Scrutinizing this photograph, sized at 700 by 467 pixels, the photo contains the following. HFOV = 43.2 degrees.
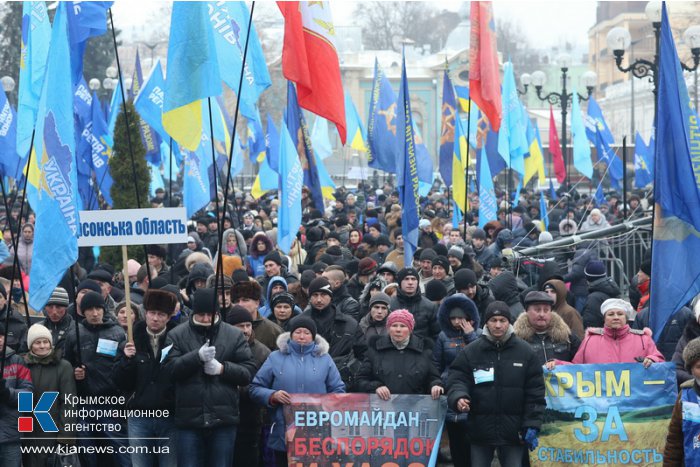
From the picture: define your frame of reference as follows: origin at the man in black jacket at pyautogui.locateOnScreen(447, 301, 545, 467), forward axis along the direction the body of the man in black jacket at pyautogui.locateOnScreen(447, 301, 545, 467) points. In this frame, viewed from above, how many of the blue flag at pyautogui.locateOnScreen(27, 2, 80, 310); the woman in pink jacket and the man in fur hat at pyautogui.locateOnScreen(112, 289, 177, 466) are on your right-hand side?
2

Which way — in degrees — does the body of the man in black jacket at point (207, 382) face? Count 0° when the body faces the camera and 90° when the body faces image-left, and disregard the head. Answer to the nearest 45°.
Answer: approximately 0°

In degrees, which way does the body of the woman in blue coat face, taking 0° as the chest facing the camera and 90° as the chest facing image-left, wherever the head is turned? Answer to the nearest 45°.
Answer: approximately 0°

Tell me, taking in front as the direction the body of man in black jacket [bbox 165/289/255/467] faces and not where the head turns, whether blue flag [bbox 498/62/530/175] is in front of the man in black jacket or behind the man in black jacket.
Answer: behind

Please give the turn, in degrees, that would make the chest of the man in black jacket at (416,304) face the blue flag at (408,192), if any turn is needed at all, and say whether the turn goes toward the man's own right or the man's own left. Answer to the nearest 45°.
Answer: approximately 180°
